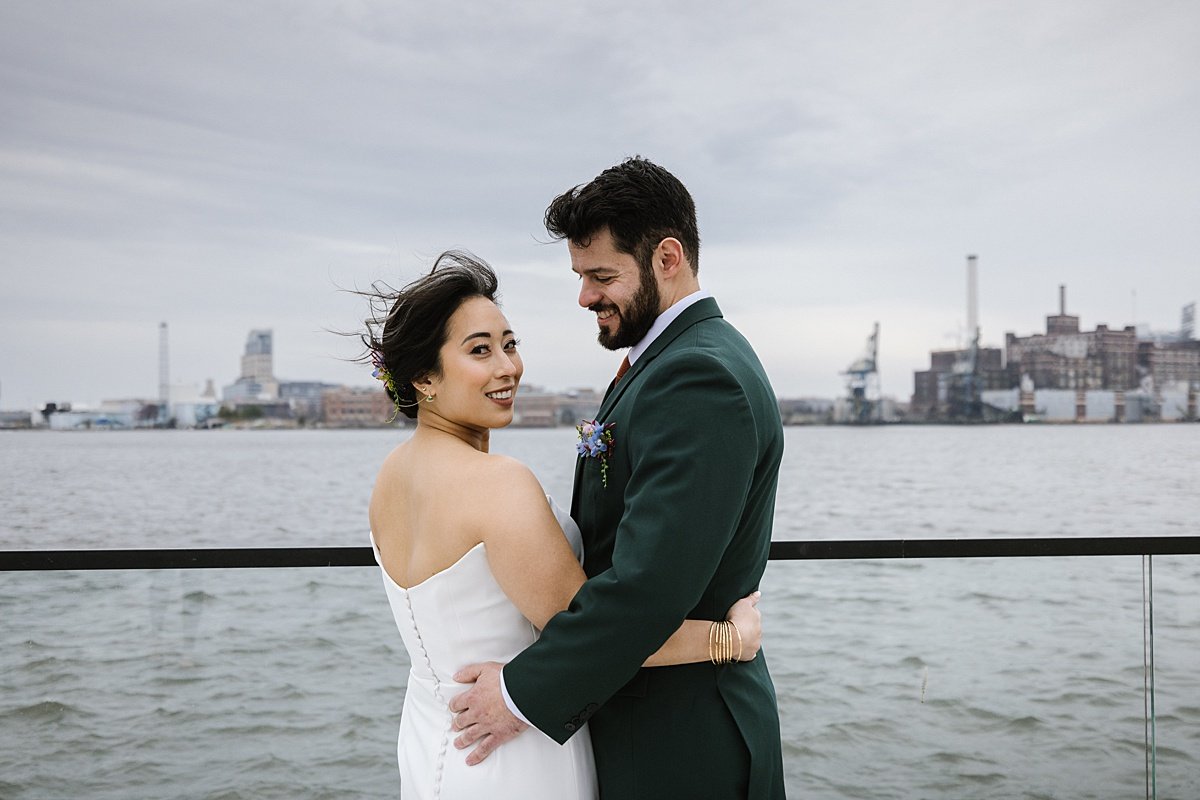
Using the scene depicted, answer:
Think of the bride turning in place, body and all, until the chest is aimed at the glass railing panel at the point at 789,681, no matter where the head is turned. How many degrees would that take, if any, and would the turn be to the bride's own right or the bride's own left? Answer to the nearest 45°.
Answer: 0° — they already face it

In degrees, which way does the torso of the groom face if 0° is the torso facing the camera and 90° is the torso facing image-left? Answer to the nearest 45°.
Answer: approximately 90°

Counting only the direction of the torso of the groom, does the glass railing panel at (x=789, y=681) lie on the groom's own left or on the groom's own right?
on the groom's own right

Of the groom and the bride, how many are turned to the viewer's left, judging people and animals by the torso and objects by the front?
1

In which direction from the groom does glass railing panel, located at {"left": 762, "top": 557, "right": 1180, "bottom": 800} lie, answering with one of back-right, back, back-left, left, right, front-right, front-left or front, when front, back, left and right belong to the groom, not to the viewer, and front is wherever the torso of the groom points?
back-right

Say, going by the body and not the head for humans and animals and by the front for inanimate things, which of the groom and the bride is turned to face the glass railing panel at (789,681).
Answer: the bride

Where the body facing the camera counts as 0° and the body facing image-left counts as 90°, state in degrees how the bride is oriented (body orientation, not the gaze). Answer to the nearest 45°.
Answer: approximately 225°
